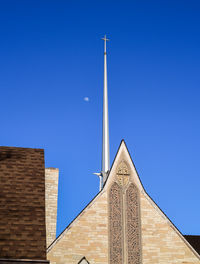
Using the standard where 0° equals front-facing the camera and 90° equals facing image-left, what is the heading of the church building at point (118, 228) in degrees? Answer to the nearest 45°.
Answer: approximately 0°
